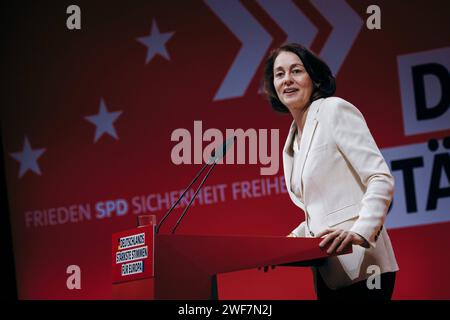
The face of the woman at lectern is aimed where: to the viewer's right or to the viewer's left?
to the viewer's left

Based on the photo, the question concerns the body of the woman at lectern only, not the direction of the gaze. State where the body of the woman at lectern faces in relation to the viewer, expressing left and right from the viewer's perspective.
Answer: facing the viewer and to the left of the viewer
